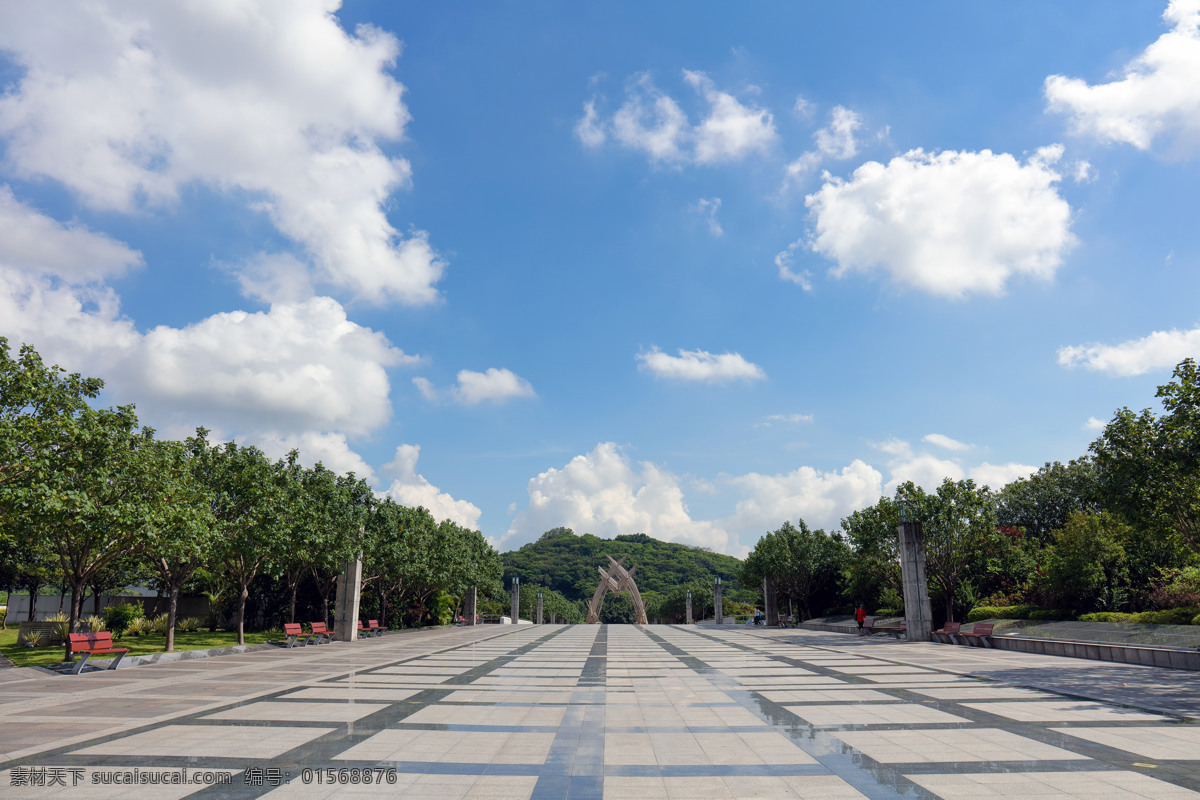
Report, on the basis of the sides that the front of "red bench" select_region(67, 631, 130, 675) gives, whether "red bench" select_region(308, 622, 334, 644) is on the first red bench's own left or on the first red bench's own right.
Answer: on the first red bench's own left

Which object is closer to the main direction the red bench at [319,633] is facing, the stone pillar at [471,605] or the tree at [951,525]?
the tree

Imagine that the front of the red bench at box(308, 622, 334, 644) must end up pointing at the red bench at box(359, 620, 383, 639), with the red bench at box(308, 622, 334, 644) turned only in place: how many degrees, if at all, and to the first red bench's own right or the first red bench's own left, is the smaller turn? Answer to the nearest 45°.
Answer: approximately 135° to the first red bench's own left

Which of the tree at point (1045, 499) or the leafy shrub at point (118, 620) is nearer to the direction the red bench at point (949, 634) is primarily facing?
the leafy shrub

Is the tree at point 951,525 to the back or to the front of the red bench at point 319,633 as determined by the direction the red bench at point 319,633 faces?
to the front

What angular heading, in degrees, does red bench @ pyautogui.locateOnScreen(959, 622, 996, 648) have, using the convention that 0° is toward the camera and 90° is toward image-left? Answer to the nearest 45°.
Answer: approximately 45°

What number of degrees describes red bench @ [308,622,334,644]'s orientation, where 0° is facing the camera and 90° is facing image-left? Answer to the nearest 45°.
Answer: approximately 315°

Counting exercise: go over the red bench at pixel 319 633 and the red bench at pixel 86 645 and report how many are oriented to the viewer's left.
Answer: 0

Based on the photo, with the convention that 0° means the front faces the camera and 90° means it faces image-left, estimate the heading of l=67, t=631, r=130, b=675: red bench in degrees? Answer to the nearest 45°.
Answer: approximately 315°

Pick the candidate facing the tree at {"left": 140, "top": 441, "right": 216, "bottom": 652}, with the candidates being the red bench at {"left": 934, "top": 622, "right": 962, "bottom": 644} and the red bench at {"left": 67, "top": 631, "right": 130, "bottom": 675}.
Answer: the red bench at {"left": 934, "top": 622, "right": 962, "bottom": 644}

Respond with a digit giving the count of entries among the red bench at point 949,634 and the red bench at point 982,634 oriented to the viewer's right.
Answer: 0

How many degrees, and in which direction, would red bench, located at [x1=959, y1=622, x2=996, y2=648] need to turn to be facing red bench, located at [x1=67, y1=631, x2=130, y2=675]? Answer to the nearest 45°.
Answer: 0° — it already faces it

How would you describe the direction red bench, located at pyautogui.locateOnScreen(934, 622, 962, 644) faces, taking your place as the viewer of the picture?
facing the viewer and to the left of the viewer

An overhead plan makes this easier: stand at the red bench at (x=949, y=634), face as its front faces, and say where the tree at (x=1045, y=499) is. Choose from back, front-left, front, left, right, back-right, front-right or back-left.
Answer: back-right

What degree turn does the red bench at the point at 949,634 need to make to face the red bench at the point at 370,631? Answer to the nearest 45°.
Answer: approximately 45° to its right

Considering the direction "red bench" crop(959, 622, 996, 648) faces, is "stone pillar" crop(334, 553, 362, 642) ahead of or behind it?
ahead
